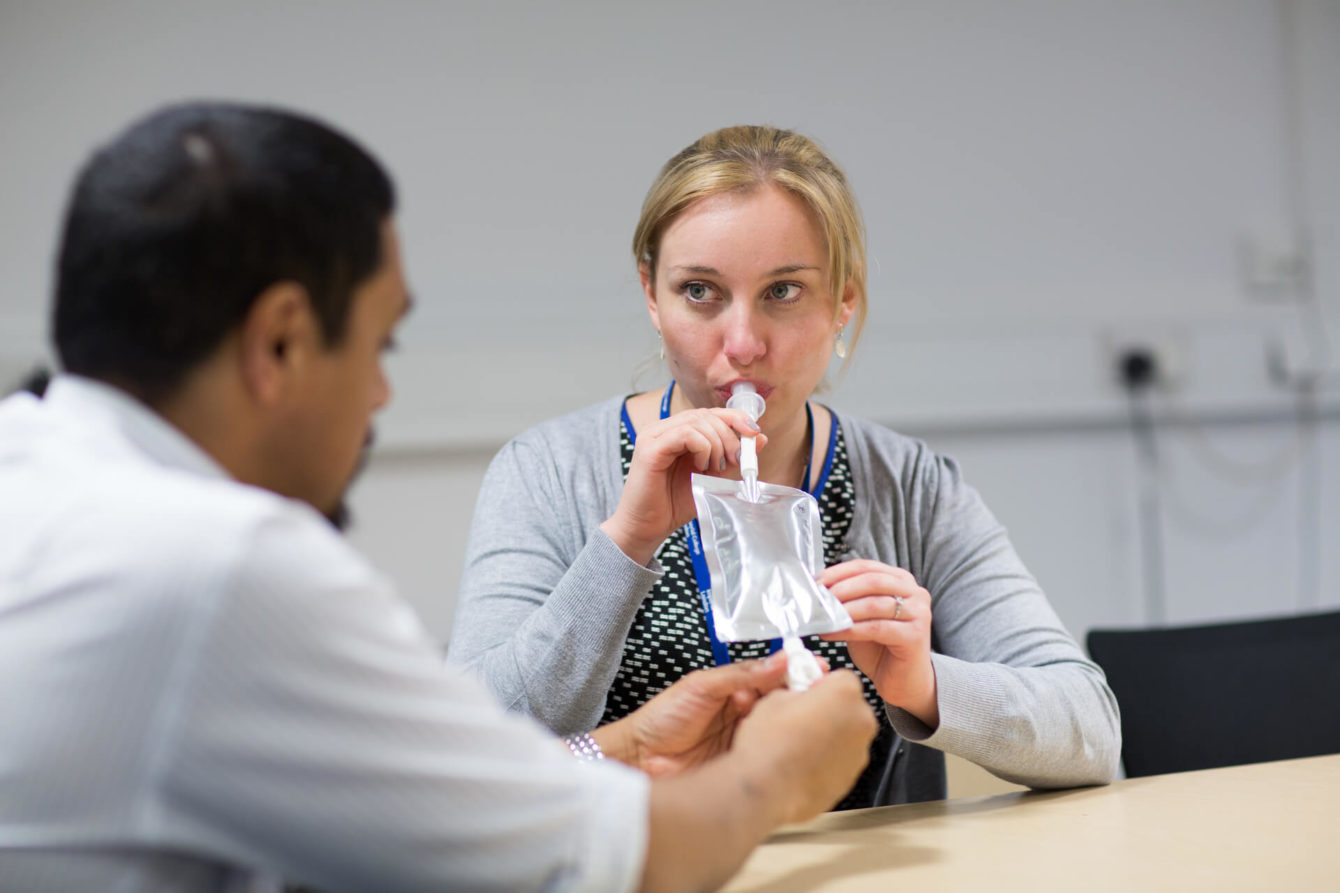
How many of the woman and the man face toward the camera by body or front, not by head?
1

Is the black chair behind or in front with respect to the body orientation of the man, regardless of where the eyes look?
in front

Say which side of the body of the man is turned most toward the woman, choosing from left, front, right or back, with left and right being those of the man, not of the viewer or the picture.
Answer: front

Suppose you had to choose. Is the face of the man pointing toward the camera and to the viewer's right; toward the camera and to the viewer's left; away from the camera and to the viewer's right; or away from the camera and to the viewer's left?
away from the camera and to the viewer's right

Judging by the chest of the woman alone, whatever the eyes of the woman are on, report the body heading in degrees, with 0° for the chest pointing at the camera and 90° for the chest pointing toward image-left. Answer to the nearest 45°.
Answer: approximately 0°

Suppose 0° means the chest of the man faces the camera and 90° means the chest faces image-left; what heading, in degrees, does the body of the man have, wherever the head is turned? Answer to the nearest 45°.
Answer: approximately 225°
